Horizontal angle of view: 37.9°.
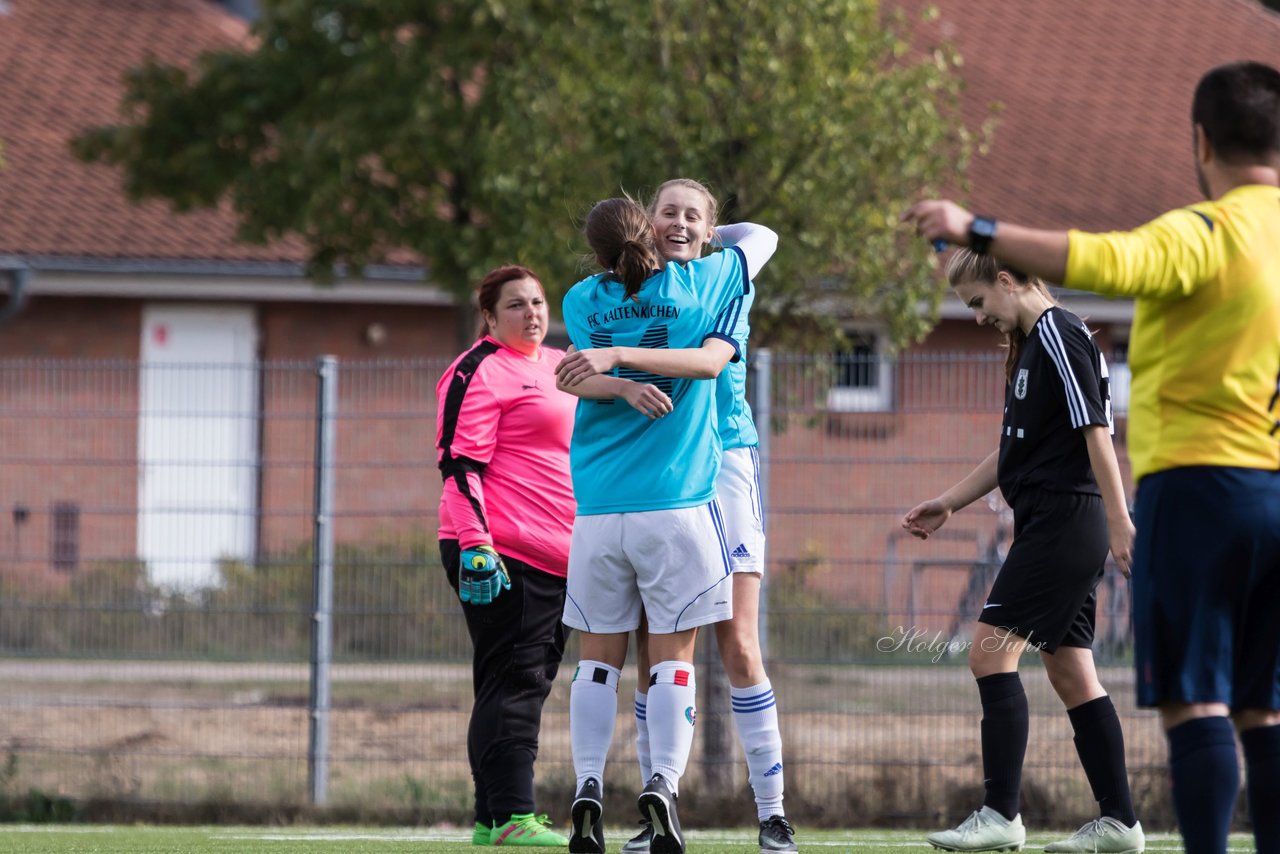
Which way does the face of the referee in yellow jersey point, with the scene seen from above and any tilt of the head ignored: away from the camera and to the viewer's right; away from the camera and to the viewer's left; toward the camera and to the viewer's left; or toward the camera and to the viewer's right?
away from the camera and to the viewer's left

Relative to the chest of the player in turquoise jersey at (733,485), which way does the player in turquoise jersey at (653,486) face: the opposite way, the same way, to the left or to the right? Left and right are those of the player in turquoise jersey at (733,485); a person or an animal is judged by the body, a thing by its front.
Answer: the opposite way

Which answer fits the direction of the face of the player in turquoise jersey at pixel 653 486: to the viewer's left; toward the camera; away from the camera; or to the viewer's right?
away from the camera

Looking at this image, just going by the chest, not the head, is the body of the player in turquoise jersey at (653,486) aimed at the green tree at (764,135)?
yes

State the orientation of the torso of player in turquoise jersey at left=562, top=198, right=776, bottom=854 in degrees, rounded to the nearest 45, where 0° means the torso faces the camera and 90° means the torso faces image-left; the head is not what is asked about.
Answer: approximately 180°

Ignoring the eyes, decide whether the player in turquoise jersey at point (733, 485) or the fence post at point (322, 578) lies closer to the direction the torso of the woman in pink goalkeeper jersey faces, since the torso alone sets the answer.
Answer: the player in turquoise jersey

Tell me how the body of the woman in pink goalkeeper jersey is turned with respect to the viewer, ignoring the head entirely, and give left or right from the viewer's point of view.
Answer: facing the viewer and to the right of the viewer

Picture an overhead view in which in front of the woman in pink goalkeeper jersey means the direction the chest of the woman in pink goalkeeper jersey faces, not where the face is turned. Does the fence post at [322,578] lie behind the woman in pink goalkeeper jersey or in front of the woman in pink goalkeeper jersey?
behind

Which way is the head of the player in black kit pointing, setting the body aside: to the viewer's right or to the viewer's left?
to the viewer's left

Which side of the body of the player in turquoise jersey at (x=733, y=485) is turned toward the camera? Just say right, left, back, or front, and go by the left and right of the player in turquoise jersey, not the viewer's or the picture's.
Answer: front

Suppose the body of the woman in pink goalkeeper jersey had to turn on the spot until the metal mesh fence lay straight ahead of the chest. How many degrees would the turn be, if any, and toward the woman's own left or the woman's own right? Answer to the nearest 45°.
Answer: approximately 135° to the woman's own left

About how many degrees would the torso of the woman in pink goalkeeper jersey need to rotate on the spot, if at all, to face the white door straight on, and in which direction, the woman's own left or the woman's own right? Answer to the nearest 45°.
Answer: approximately 180°

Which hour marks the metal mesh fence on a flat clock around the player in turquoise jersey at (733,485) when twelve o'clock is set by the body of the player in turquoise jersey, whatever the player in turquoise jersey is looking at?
The metal mesh fence is roughly at 5 o'clock from the player in turquoise jersey.

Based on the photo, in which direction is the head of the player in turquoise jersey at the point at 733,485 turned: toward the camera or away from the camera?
toward the camera

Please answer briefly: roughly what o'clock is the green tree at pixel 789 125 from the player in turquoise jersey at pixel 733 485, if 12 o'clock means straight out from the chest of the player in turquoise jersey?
The green tree is roughly at 6 o'clock from the player in turquoise jersey.
